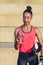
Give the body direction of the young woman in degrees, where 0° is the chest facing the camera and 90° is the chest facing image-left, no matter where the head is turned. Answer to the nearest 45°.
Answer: approximately 0°
